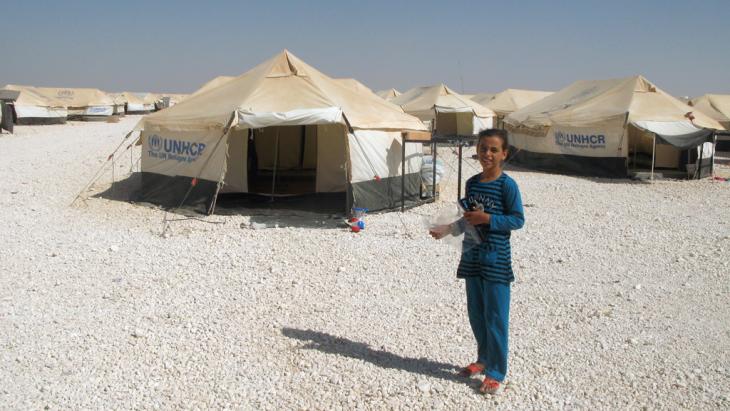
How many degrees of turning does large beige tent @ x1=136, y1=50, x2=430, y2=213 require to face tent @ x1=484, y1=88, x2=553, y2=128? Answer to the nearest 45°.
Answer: approximately 135° to its left

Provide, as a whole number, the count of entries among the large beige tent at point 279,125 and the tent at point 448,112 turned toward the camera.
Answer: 2

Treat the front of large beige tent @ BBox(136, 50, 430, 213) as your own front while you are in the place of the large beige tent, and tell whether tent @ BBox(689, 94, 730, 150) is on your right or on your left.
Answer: on your left

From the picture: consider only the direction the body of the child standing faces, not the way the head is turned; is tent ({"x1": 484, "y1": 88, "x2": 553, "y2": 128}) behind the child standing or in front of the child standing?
behind

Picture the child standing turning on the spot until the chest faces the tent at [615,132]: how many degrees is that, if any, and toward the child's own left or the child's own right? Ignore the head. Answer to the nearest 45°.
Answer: approximately 135° to the child's own right

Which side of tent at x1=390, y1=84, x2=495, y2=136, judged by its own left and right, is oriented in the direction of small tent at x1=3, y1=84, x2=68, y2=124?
right

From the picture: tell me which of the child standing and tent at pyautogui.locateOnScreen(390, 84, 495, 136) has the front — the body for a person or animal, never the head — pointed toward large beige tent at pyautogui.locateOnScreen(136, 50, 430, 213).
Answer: the tent

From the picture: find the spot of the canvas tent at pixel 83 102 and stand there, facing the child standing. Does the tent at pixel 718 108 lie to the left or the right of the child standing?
left

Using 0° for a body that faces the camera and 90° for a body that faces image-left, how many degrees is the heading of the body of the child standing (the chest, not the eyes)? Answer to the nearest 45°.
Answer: approximately 45°
